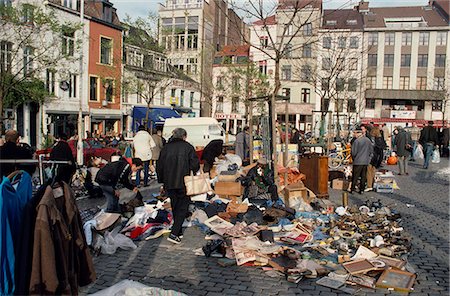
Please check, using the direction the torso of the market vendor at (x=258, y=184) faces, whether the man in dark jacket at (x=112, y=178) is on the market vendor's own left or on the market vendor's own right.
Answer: on the market vendor's own right

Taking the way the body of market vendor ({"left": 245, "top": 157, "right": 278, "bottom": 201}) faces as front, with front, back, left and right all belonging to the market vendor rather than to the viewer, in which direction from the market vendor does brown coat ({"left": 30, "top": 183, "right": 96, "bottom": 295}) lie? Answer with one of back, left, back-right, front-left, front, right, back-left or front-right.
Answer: front

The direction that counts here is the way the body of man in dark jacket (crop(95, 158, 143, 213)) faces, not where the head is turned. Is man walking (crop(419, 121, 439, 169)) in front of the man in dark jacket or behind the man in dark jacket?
in front

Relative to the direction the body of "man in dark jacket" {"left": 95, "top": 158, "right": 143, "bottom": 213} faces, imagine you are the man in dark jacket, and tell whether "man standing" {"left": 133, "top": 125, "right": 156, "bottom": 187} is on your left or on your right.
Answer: on your left

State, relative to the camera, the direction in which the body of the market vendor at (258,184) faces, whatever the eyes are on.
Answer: toward the camera

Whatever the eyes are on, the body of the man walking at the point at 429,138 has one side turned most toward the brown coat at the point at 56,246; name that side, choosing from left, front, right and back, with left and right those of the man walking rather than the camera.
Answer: back

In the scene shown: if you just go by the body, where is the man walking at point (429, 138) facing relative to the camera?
away from the camera

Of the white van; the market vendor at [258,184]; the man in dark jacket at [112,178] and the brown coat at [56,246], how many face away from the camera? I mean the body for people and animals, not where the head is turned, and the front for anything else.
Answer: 0

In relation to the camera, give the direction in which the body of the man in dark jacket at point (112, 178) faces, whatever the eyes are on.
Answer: to the viewer's right
